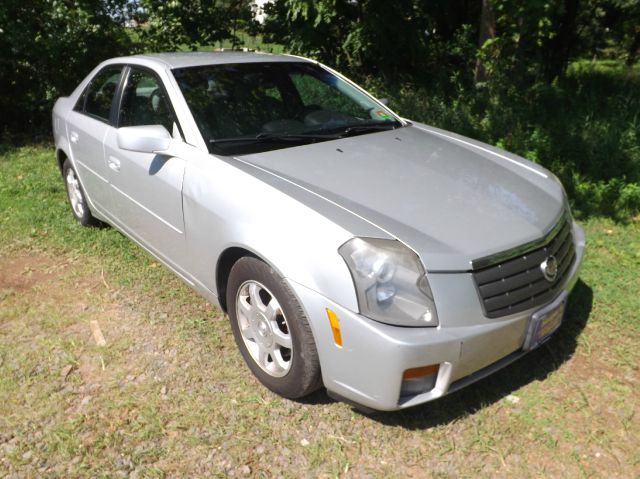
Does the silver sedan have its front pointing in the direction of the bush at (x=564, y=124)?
no

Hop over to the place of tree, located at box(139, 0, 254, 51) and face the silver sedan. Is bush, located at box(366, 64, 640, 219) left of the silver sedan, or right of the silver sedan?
left

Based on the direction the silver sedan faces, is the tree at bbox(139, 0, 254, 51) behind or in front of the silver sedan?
behind

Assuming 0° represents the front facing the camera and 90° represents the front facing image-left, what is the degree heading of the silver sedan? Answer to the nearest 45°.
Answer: approximately 315°

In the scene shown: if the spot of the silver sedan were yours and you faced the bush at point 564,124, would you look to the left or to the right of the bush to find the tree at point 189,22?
left
